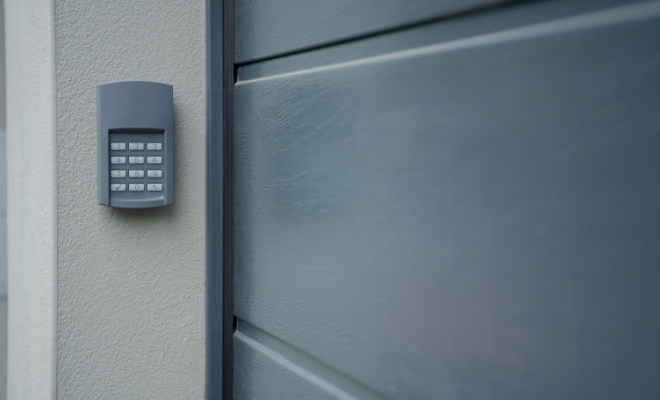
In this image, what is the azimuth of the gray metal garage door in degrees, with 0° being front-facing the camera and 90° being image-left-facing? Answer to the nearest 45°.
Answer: approximately 45°

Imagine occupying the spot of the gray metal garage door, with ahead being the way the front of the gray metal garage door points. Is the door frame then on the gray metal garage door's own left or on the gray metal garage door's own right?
on the gray metal garage door's own right
